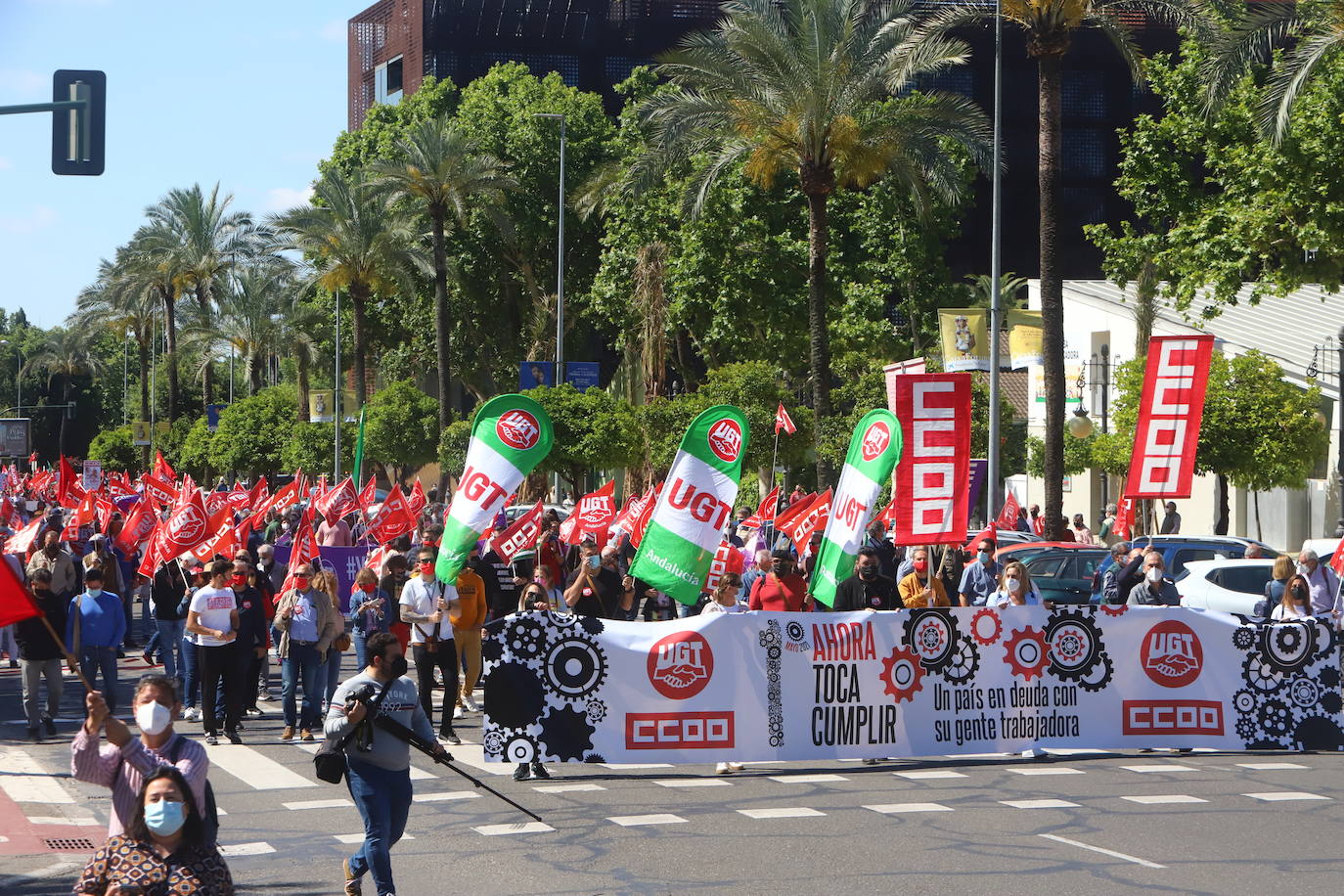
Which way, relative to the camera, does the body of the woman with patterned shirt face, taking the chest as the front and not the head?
toward the camera

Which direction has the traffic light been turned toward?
away from the camera

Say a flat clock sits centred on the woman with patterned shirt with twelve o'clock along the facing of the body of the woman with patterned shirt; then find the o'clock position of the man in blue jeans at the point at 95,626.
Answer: The man in blue jeans is roughly at 6 o'clock from the woman with patterned shirt.

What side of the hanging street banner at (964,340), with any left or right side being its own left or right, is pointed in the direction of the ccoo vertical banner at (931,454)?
front

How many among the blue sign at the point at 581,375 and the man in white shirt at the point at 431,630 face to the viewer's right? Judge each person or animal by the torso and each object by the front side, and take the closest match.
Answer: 0

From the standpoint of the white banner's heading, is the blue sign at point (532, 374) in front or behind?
behind

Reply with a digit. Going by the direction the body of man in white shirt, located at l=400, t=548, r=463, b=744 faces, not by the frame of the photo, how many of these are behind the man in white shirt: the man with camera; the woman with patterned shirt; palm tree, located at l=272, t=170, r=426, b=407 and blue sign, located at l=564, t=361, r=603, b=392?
2

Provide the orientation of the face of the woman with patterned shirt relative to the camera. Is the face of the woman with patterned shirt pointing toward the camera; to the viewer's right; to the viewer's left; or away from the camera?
toward the camera

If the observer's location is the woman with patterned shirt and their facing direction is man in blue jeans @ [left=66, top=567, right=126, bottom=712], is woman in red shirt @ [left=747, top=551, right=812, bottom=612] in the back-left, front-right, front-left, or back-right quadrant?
front-right

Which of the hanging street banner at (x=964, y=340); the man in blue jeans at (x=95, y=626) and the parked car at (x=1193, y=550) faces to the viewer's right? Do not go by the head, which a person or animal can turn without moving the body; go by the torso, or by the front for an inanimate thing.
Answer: the parked car

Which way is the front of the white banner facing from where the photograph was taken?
facing the viewer

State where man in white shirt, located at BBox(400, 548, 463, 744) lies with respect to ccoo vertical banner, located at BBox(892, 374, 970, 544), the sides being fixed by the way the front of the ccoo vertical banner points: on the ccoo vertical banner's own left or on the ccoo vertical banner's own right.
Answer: on the ccoo vertical banner's own right

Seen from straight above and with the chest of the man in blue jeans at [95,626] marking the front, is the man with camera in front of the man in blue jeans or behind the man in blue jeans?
in front

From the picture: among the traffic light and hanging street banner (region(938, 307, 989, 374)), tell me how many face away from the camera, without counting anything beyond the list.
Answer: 1

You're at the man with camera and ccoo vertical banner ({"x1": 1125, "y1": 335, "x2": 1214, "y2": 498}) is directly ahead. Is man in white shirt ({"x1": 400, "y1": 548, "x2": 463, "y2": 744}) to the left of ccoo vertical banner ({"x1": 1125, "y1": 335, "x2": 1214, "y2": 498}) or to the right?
left

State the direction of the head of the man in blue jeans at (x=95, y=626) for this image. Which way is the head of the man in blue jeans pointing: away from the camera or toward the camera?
toward the camera

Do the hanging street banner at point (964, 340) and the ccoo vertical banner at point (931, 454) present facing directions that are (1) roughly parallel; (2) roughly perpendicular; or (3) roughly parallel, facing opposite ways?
roughly parallel
